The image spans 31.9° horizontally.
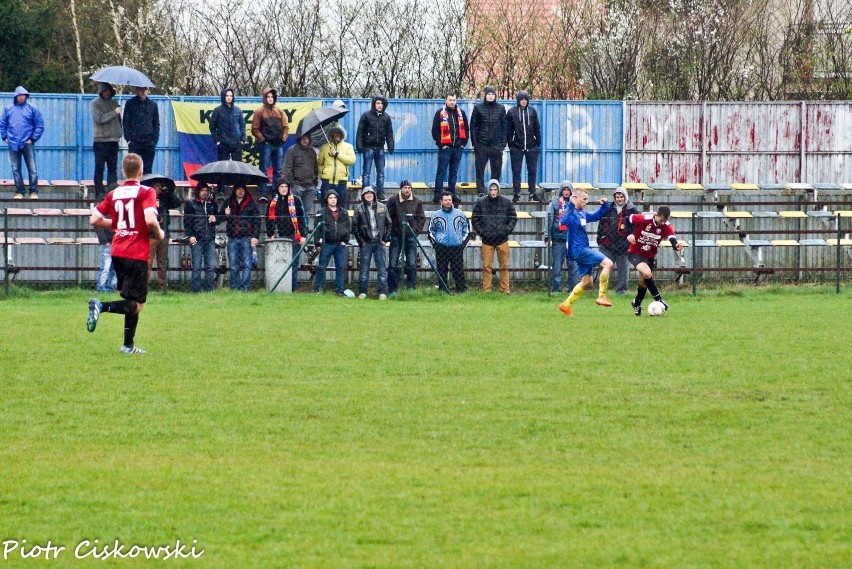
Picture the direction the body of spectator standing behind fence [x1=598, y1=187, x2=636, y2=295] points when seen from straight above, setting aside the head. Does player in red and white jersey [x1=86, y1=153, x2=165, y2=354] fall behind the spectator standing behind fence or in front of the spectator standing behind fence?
in front

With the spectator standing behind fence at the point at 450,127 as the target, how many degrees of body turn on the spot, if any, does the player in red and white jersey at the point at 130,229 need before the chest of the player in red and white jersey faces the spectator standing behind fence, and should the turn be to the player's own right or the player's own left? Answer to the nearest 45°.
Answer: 0° — they already face them

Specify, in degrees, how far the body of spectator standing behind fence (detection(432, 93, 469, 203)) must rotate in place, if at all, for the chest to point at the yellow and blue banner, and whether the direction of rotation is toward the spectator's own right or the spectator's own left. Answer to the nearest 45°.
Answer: approximately 135° to the spectator's own right

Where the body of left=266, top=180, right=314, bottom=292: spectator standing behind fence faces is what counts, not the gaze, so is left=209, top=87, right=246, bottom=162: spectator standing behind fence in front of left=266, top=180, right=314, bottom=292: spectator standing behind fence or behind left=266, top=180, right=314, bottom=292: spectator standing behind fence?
behind

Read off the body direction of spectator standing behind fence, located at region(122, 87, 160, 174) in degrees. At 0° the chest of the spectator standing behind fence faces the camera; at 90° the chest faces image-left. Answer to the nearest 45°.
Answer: approximately 0°

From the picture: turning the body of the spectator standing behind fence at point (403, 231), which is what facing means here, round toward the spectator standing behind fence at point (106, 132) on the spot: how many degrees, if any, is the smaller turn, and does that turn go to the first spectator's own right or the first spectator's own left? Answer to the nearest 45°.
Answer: approximately 90° to the first spectator's own right

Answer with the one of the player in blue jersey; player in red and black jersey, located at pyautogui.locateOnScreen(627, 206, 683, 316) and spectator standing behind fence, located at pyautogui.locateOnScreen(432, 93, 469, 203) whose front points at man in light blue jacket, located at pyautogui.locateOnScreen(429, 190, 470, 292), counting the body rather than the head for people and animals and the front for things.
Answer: the spectator standing behind fence

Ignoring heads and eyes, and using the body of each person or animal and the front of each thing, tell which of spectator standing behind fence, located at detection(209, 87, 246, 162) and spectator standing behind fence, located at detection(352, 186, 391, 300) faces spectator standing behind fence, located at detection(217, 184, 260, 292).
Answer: spectator standing behind fence, located at detection(209, 87, 246, 162)

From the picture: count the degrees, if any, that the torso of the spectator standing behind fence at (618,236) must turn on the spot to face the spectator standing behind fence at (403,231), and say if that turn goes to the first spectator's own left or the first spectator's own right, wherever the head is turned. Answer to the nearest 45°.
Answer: approximately 90° to the first spectator's own right

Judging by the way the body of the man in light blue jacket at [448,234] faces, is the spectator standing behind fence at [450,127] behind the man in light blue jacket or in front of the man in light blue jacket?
behind

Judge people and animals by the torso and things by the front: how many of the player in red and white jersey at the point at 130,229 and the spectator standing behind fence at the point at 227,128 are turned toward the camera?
1

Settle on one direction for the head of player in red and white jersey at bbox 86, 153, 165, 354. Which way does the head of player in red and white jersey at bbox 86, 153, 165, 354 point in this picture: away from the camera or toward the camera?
away from the camera

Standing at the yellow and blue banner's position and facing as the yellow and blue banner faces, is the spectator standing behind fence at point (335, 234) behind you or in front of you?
in front

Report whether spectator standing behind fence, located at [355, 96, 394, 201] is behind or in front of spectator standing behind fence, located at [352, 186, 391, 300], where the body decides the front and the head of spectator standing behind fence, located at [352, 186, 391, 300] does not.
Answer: behind
